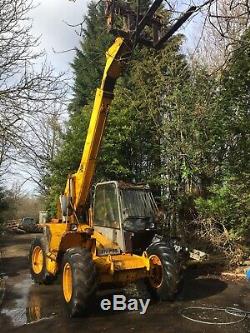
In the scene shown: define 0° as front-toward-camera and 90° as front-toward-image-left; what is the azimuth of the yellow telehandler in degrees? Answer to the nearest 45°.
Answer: approximately 315°
